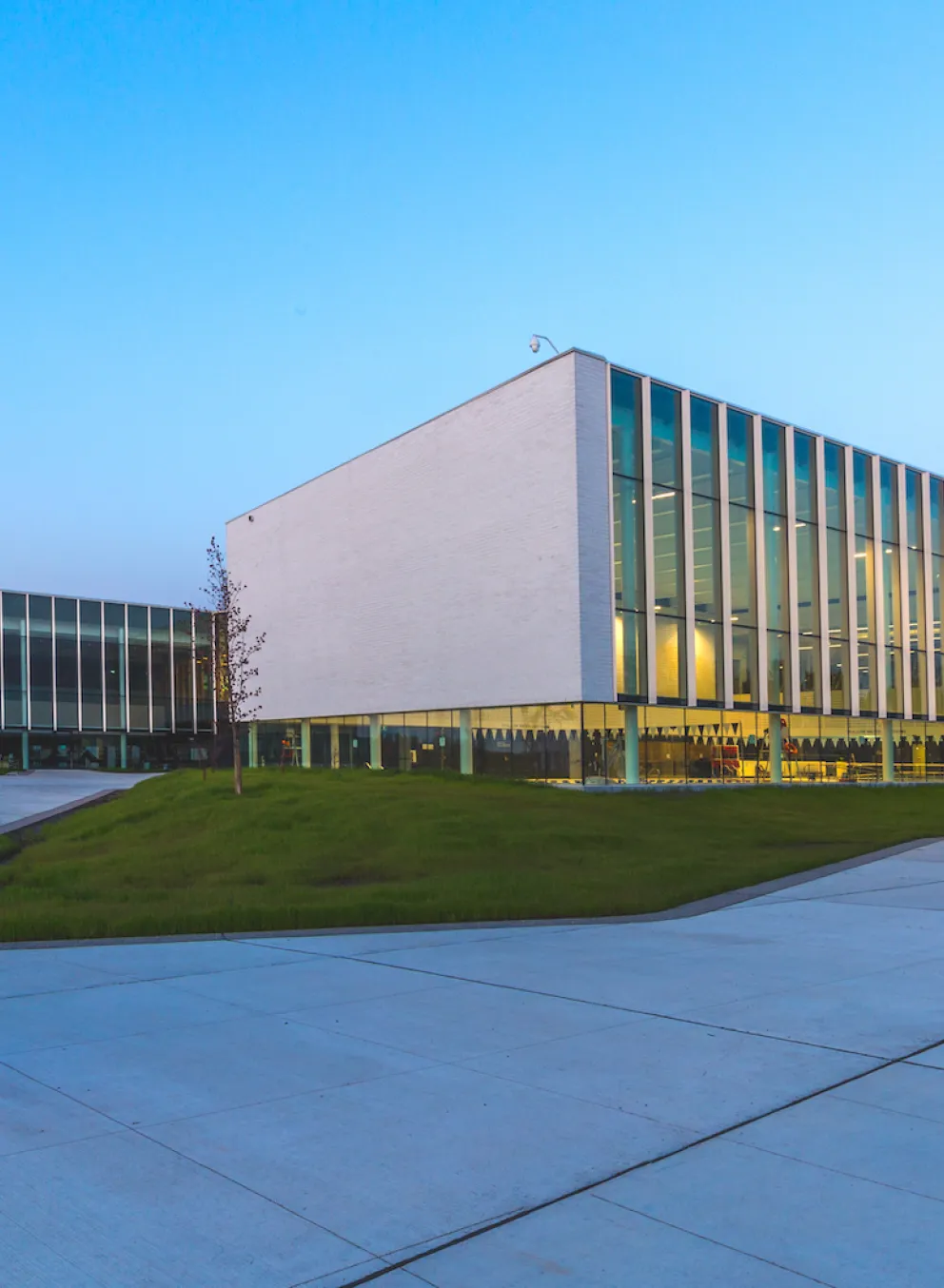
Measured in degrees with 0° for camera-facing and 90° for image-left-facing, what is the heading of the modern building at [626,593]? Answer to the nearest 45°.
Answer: approximately 315°
